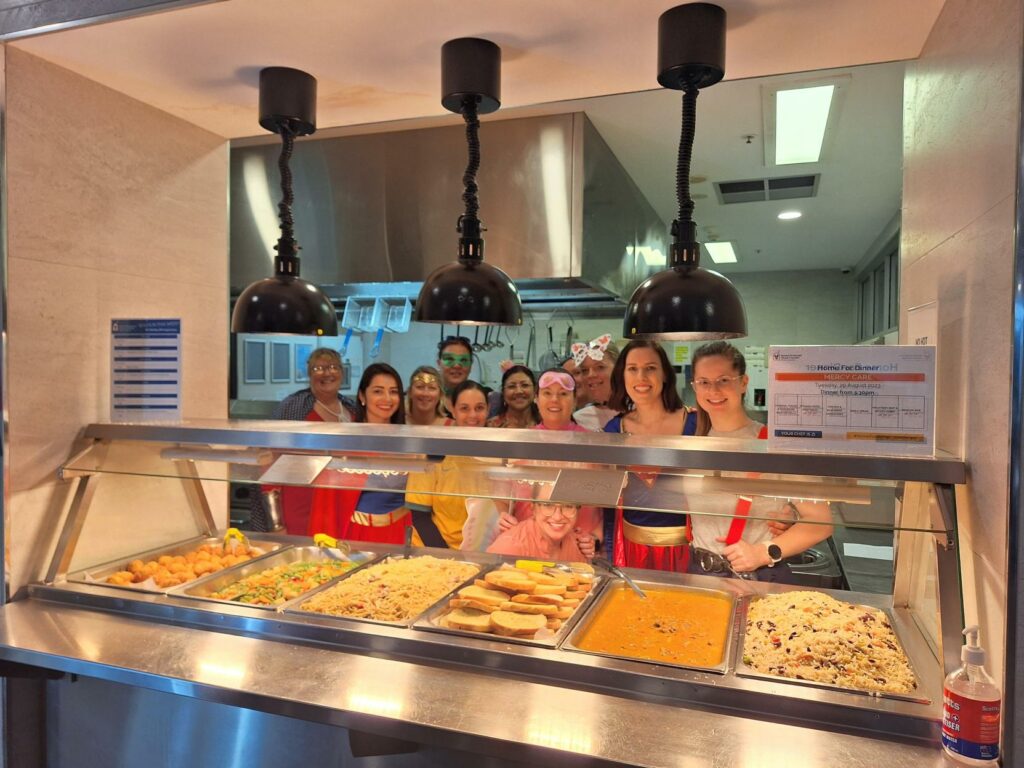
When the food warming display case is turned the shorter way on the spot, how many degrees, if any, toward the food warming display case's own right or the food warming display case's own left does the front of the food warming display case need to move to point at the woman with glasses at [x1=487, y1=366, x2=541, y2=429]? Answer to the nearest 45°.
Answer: approximately 180°

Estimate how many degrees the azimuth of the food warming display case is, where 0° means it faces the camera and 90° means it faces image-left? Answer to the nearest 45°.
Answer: approximately 0°

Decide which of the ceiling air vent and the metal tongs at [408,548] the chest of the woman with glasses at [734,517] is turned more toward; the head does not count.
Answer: the metal tongs

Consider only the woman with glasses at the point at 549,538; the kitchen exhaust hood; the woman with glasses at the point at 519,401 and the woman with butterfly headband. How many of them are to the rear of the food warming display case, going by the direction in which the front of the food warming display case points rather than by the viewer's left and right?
4

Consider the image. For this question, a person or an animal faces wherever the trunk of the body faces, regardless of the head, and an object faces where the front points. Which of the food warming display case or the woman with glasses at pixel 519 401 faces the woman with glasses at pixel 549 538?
the woman with glasses at pixel 519 401

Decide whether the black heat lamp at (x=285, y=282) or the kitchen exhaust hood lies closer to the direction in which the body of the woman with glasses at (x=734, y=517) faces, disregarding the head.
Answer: the black heat lamp

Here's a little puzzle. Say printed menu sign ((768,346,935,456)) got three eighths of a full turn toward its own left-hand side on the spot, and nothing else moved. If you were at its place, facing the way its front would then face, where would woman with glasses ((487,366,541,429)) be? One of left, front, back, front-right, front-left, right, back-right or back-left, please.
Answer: left

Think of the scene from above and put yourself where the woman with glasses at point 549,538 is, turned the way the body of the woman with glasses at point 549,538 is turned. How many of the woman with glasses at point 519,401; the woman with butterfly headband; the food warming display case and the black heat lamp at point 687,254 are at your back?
2

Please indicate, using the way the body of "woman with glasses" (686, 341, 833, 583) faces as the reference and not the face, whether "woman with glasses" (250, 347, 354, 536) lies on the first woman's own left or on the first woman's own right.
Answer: on the first woman's own right
